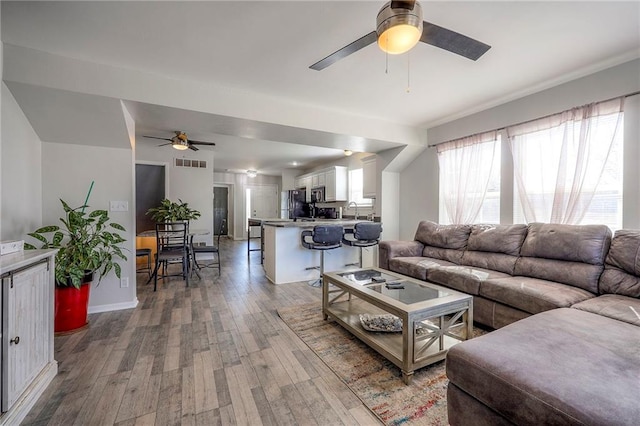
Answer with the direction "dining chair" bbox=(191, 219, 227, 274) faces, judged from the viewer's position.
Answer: facing to the left of the viewer

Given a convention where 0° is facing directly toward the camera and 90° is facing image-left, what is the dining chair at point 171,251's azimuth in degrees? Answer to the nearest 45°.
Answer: approximately 180°

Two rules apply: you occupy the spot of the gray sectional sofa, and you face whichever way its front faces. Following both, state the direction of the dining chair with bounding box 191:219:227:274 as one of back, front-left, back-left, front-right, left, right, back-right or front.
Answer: front-right

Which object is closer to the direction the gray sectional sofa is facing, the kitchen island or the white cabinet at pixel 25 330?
the white cabinet

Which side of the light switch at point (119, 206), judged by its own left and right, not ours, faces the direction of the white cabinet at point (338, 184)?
left

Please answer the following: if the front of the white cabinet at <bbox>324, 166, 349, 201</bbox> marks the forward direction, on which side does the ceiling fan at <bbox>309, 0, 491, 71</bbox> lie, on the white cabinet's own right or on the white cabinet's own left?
on the white cabinet's own left

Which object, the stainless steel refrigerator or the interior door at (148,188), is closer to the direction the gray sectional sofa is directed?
the interior door
